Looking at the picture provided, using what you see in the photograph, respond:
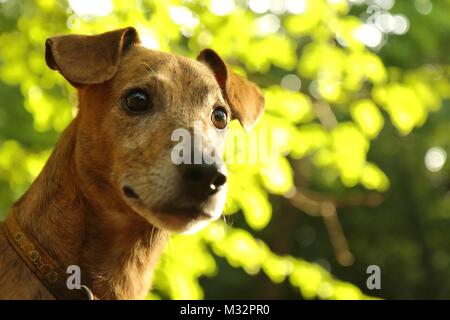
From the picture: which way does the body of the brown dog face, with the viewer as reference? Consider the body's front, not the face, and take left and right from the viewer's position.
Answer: facing the viewer and to the right of the viewer
